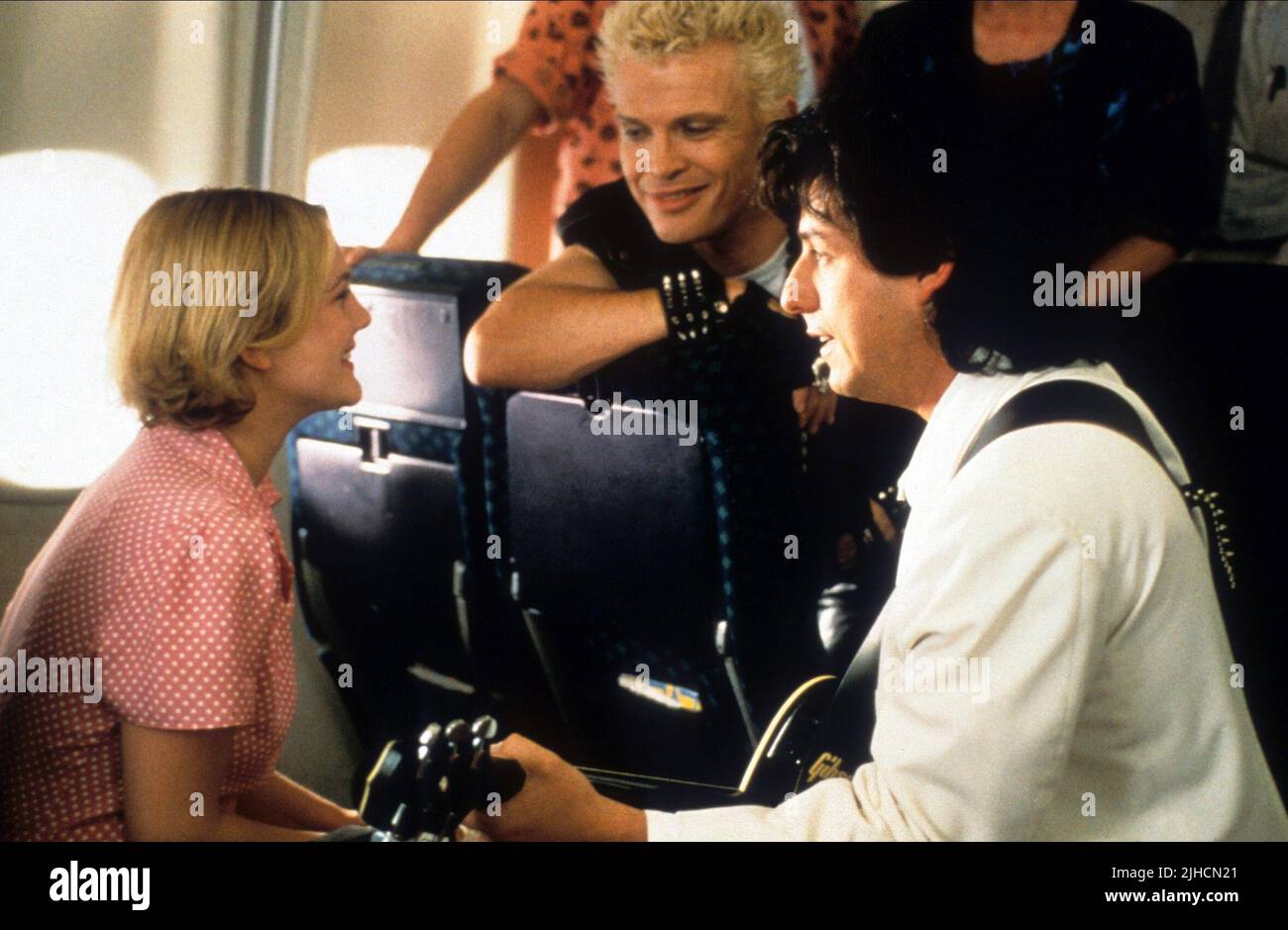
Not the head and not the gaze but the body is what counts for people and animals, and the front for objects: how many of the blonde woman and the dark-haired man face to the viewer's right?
1

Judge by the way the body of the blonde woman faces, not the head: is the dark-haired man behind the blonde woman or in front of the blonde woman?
in front

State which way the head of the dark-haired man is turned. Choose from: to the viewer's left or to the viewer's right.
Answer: to the viewer's left

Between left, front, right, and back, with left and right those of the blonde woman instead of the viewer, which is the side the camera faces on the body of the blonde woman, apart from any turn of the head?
right

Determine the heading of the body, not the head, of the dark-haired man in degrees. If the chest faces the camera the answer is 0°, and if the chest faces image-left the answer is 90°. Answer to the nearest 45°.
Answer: approximately 90°

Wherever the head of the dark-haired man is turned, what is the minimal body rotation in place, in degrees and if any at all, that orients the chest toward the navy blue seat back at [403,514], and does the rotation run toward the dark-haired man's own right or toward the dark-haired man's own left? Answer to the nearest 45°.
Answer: approximately 45° to the dark-haired man's own right

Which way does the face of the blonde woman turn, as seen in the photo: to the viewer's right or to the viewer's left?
to the viewer's right
